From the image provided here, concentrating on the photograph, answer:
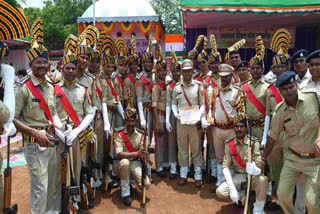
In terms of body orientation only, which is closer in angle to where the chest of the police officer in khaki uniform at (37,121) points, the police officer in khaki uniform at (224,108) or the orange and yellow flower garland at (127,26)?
the police officer in khaki uniform

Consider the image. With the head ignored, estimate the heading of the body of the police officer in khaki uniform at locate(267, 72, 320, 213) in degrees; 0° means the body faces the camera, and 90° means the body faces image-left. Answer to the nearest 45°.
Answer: approximately 0°

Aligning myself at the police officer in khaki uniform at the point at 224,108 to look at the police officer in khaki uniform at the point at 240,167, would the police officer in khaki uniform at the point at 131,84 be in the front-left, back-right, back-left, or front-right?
back-right

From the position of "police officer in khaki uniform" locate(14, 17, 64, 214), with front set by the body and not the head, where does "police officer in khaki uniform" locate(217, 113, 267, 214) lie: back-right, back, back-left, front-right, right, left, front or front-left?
front-left

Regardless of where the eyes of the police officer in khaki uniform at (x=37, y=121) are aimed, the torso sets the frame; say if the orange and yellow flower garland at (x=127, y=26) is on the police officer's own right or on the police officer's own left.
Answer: on the police officer's own left

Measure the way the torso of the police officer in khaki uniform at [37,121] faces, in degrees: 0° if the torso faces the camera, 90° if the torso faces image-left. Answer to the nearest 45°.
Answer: approximately 315°

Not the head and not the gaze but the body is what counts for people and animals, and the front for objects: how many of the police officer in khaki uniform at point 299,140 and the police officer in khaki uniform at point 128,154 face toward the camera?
2

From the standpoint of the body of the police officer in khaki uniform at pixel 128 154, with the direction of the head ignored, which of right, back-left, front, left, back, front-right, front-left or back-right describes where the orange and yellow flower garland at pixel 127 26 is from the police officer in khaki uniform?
back

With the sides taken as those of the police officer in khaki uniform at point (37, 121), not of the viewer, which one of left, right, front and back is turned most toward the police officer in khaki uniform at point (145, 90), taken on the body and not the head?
left

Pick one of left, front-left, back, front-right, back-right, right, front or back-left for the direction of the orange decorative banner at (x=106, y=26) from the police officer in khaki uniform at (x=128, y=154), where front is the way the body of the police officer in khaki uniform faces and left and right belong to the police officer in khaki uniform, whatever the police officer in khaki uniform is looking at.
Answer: back

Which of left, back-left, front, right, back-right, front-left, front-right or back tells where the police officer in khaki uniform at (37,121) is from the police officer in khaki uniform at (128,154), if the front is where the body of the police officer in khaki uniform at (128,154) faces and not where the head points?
front-right

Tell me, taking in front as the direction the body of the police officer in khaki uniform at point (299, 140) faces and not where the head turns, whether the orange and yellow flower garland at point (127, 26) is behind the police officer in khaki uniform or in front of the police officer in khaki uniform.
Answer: behind

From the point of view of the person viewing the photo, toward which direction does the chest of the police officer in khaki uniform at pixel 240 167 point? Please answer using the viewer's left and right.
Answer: facing the viewer
